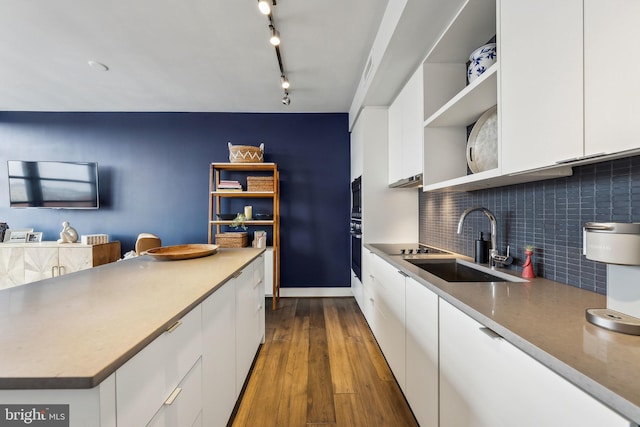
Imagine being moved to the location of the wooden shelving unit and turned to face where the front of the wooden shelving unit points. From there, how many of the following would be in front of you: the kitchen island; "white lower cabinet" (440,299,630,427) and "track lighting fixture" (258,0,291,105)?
3

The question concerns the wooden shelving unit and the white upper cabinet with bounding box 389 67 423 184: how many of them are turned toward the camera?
1

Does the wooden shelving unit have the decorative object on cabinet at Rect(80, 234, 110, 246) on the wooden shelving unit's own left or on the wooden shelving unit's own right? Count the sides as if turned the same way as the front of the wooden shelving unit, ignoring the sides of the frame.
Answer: on the wooden shelving unit's own right

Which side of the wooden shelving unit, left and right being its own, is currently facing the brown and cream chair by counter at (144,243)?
right

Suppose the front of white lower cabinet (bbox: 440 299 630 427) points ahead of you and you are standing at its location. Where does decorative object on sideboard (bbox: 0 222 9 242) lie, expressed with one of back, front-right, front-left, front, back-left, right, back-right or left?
front-right

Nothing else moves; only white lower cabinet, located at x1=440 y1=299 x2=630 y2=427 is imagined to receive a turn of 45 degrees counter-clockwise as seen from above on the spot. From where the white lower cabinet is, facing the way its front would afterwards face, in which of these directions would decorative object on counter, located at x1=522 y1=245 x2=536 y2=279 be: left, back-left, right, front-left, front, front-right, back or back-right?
back

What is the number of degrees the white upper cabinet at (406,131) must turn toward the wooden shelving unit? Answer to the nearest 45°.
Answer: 0° — it already faces it

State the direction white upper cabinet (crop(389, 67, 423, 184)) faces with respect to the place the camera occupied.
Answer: facing to the left of the viewer

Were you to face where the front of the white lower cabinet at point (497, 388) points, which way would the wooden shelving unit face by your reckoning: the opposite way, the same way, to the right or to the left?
to the left

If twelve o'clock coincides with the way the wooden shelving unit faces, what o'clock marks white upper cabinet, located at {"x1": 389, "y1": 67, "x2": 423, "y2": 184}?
The white upper cabinet is roughly at 11 o'clock from the wooden shelving unit.

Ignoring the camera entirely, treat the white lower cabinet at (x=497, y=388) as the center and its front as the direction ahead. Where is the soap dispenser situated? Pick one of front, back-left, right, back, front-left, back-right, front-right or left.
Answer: back-right

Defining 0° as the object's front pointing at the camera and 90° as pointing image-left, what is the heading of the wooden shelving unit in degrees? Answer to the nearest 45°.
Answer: approximately 0°

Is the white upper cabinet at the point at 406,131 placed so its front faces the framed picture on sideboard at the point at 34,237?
yes
